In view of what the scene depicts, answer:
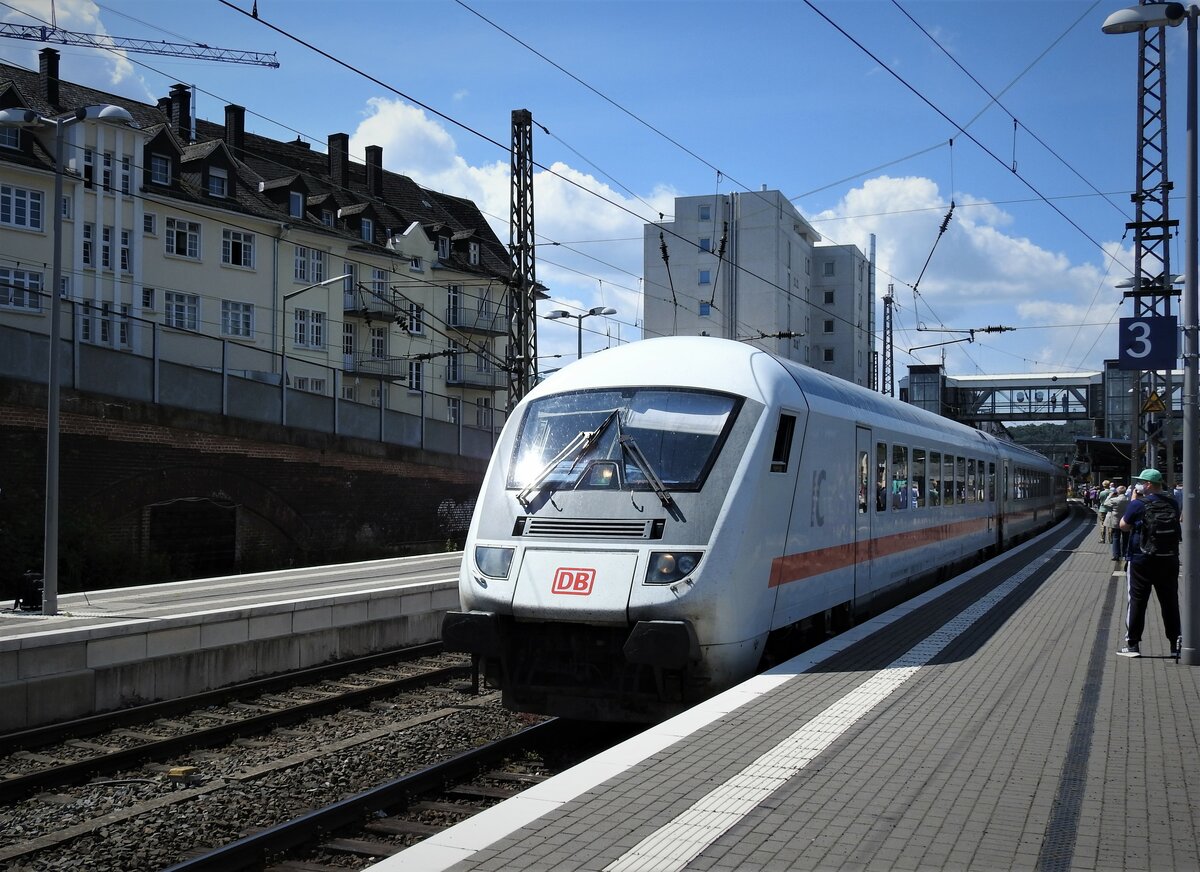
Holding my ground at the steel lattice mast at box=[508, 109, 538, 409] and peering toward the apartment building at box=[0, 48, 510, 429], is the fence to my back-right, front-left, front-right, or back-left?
front-left

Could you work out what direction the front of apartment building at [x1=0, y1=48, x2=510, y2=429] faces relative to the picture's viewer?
facing the viewer and to the right of the viewer

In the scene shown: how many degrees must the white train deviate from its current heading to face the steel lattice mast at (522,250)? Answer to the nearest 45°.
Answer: approximately 135° to its right

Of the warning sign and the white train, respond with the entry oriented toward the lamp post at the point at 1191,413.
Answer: the warning sign

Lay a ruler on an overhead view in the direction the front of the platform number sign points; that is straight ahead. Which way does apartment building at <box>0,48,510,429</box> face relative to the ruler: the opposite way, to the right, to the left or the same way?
to the left

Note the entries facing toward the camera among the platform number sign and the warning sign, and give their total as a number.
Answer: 2

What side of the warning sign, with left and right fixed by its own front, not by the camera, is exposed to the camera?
front

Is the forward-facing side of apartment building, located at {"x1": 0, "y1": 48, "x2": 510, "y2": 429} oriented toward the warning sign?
yes

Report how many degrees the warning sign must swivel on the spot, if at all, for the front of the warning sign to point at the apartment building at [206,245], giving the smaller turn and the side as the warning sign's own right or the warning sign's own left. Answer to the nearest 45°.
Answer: approximately 90° to the warning sign's own right

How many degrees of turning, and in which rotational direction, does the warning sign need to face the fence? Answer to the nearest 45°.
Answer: approximately 90° to its right

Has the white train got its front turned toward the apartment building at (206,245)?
no

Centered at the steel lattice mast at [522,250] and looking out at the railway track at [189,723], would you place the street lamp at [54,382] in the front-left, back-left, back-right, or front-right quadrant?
front-right

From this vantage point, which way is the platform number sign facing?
toward the camera

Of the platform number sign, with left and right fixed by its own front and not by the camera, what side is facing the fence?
right

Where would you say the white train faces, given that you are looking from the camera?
facing the viewer and to the left of the viewer

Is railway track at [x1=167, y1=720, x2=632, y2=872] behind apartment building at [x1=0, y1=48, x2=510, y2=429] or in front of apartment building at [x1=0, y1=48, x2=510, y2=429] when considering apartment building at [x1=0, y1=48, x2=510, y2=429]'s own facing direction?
in front

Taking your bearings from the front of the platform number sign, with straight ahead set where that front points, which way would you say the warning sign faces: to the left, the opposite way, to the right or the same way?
the same way
